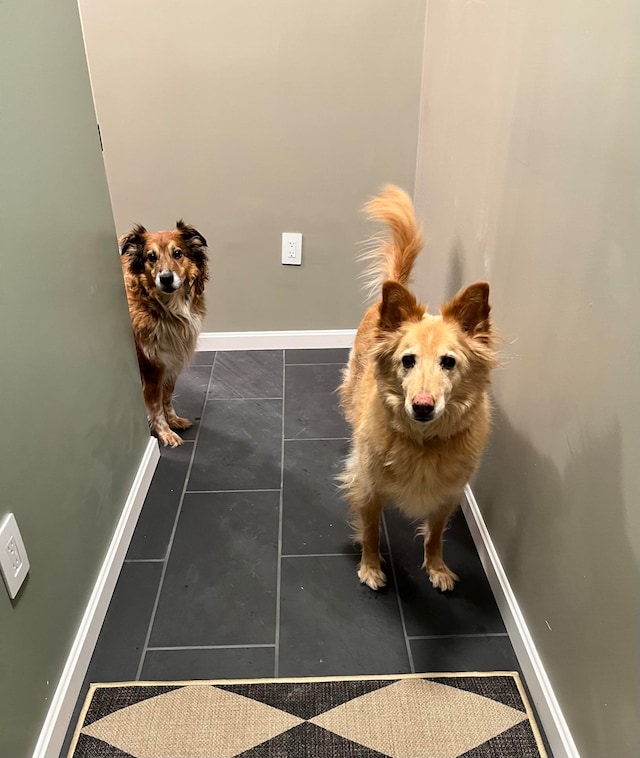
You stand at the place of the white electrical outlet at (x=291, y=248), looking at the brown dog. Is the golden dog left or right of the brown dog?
left

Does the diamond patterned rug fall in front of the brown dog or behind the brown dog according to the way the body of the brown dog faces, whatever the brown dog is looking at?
in front

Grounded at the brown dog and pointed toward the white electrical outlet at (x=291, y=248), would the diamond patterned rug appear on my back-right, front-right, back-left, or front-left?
back-right

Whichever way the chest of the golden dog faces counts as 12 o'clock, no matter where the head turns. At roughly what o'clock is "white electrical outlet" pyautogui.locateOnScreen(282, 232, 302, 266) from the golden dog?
The white electrical outlet is roughly at 5 o'clock from the golden dog.

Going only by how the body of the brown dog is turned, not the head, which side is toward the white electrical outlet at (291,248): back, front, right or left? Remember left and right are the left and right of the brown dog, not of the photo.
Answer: left

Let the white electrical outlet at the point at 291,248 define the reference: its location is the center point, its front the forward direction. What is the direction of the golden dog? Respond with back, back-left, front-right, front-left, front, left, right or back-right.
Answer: front

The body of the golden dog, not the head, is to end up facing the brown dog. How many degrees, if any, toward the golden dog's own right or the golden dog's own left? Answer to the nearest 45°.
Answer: approximately 135° to the golden dog's own right

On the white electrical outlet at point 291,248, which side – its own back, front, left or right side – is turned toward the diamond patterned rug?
front

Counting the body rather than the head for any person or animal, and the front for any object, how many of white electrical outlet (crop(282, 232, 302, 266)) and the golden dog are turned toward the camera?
2

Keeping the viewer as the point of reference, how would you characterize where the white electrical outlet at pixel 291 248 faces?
facing the viewer

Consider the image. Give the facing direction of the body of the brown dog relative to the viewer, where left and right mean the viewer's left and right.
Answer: facing the viewer and to the right of the viewer

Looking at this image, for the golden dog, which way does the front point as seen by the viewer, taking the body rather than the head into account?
toward the camera
